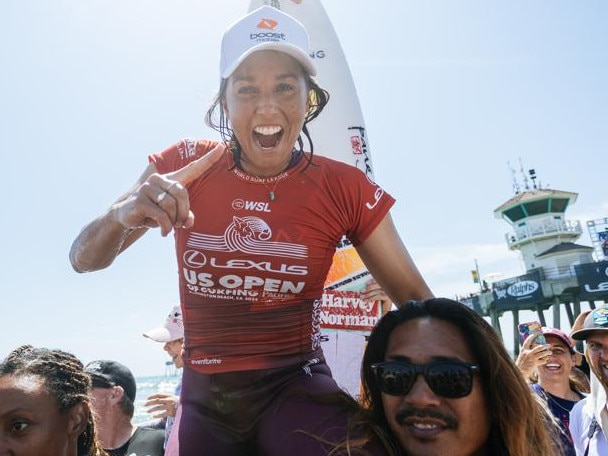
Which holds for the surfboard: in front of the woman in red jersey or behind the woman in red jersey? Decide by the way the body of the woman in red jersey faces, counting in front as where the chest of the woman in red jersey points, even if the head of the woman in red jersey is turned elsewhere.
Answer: behind

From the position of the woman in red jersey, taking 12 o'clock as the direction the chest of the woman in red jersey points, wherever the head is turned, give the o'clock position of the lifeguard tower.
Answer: The lifeguard tower is roughly at 7 o'clock from the woman in red jersey.

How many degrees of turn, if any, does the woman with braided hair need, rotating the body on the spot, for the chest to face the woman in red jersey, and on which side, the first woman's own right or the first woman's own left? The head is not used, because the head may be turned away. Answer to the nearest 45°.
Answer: approximately 90° to the first woman's own left

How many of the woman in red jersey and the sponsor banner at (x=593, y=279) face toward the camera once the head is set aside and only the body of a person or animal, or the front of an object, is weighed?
2

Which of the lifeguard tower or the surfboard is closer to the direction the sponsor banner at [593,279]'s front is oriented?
the surfboard

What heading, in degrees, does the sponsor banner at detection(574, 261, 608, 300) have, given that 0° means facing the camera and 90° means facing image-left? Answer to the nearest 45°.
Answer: approximately 0°

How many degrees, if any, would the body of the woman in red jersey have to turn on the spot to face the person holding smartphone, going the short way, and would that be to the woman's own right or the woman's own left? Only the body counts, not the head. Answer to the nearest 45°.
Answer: approximately 135° to the woman's own left

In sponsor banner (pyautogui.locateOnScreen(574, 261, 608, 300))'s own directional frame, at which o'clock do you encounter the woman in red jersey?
The woman in red jersey is roughly at 12 o'clock from the sponsor banner.

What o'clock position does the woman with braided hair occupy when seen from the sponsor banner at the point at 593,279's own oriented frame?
The woman with braided hair is roughly at 12 o'clock from the sponsor banner.

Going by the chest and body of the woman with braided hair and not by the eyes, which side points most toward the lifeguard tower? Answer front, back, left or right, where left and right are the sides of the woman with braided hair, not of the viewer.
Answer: back
